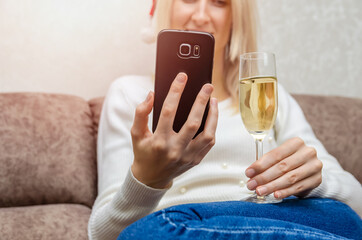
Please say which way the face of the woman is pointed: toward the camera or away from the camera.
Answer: toward the camera

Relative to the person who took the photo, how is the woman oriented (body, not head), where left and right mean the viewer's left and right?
facing the viewer
